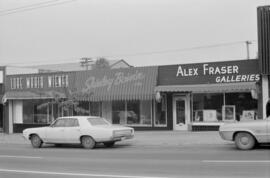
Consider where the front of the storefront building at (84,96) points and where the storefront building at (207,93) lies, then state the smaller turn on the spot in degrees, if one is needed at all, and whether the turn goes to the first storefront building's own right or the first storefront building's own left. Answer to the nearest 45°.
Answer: approximately 45° to the first storefront building's own left

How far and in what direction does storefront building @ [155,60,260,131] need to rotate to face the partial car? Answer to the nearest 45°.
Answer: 0° — it already faces it

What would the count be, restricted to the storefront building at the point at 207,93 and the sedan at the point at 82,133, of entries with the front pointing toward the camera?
1

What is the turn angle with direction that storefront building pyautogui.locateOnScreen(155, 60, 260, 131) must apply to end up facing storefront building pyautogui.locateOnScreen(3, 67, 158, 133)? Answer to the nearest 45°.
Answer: approximately 90° to its right

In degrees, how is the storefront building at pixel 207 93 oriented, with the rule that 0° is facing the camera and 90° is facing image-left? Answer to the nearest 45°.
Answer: approximately 0°

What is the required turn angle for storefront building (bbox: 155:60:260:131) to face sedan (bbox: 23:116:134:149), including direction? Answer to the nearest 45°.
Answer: approximately 45° to its right

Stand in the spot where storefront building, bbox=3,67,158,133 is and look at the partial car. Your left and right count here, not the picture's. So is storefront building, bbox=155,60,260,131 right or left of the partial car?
left
